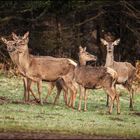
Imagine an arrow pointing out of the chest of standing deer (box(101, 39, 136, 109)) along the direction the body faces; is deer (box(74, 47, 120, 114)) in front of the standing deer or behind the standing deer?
in front

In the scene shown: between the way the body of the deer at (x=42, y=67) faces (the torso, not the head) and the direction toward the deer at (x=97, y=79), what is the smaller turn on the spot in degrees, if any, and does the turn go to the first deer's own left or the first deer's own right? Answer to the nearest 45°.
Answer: approximately 135° to the first deer's own left

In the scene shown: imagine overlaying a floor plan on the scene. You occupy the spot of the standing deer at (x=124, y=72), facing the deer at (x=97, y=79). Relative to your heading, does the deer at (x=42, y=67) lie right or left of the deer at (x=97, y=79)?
right

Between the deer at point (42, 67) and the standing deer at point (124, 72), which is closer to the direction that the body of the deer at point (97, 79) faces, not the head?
the deer

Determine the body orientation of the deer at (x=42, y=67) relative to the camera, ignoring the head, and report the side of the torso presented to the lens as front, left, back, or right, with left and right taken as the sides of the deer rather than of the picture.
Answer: left

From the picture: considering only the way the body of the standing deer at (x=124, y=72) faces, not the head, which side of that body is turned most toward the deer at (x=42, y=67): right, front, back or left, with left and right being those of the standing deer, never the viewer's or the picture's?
front

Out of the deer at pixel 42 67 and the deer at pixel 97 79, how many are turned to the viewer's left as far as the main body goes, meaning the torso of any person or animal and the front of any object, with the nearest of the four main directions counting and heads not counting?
2

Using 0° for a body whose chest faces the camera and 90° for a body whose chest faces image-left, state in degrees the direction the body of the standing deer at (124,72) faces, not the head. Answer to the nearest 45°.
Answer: approximately 45°

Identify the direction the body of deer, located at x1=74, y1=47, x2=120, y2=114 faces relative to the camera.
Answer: to the viewer's left
